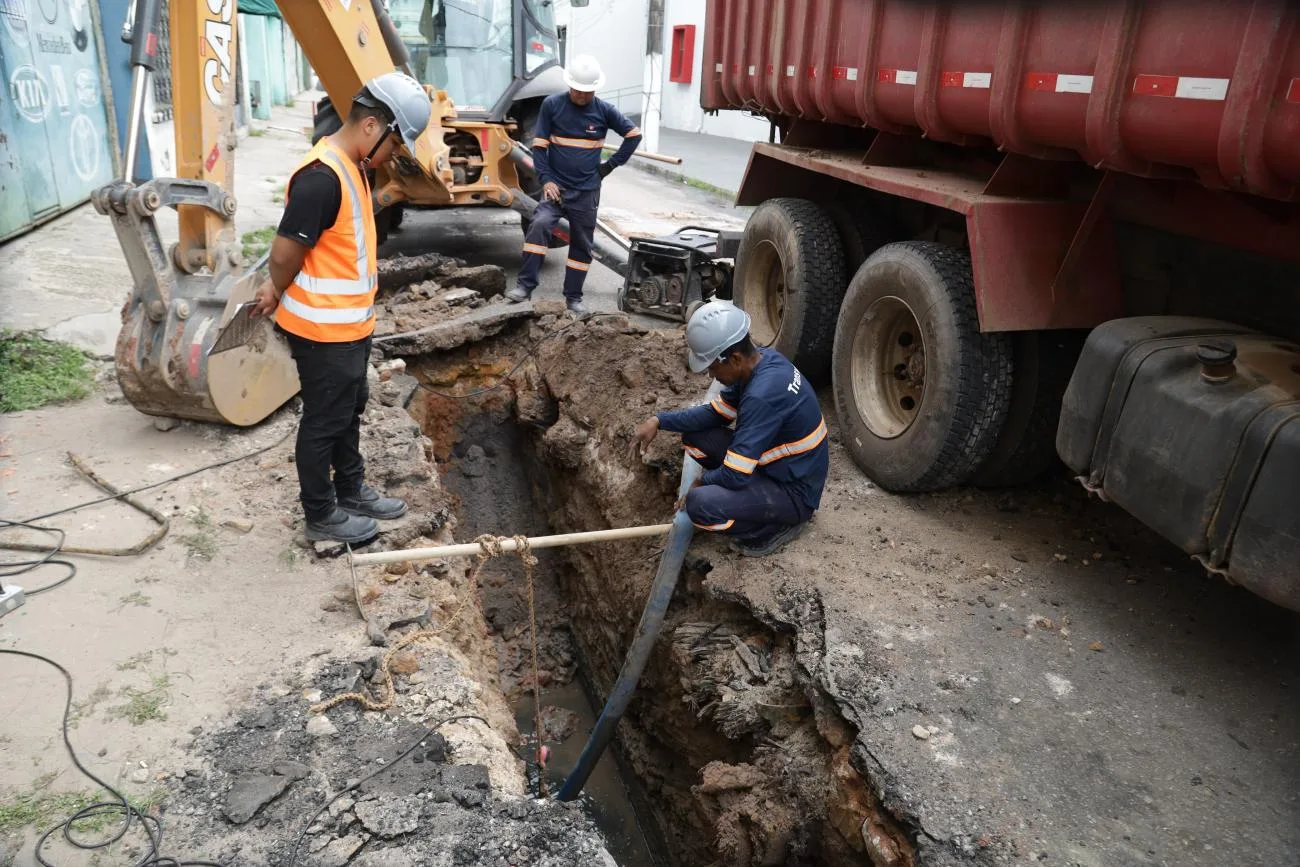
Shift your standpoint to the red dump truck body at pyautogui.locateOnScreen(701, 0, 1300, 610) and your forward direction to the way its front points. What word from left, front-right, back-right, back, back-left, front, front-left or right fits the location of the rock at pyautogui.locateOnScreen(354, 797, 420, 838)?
right

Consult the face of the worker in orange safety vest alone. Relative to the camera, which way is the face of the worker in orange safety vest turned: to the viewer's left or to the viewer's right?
to the viewer's right

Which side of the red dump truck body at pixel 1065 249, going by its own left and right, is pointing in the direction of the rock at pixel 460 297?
back

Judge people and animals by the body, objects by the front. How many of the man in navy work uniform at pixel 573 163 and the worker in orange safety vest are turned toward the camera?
1

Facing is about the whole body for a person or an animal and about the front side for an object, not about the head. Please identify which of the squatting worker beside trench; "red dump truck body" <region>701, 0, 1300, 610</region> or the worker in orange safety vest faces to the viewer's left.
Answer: the squatting worker beside trench

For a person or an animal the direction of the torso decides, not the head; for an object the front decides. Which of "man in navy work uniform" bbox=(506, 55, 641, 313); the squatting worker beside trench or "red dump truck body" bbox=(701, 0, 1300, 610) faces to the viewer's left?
the squatting worker beside trench

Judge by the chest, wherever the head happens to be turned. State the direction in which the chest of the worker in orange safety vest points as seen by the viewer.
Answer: to the viewer's right

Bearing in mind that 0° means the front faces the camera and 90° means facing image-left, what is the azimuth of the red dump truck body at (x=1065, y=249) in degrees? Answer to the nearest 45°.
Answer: approximately 315°

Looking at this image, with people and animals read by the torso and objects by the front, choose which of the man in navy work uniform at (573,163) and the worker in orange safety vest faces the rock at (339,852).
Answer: the man in navy work uniform

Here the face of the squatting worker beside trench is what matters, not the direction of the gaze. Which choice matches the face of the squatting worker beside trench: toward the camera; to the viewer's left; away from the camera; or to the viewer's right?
to the viewer's left

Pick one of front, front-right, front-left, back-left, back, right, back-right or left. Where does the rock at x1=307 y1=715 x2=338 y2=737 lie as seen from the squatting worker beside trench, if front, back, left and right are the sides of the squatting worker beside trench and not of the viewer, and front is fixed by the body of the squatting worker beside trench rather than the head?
front-left

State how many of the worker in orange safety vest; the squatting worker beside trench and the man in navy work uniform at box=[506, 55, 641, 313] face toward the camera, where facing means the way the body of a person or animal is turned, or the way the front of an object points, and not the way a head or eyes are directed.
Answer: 1

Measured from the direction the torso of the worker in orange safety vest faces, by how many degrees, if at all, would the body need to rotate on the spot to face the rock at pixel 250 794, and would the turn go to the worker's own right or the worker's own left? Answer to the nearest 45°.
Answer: approximately 90° to the worker's own right

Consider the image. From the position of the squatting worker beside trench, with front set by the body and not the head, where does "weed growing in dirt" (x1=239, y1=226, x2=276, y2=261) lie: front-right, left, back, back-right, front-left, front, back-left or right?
front-right

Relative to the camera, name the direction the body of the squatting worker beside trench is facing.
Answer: to the viewer's left
